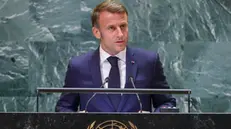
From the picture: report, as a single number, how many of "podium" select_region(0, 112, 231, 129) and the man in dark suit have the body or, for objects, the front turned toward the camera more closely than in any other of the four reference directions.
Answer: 2

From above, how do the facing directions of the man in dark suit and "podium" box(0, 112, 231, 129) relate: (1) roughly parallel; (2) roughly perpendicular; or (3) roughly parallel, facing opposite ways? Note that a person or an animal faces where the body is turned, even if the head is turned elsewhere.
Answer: roughly parallel

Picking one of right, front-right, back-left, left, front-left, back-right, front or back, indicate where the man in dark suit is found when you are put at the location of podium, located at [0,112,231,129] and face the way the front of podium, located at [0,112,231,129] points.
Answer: back

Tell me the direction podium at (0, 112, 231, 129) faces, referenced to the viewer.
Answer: facing the viewer

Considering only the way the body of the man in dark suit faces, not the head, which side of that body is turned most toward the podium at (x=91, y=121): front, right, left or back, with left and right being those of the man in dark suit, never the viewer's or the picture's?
front
